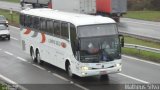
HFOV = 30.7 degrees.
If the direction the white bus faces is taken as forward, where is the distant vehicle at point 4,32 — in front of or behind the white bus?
behind

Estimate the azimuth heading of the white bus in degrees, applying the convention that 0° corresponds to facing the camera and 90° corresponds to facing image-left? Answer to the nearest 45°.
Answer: approximately 315°
